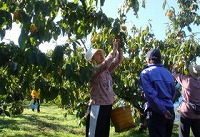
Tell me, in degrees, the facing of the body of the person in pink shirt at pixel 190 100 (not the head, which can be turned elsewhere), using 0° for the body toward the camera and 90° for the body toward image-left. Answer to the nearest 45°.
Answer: approximately 180°

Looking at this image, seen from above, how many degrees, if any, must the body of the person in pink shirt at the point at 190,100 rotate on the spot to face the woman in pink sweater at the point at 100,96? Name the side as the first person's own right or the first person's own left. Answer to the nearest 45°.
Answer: approximately 135° to the first person's own left
